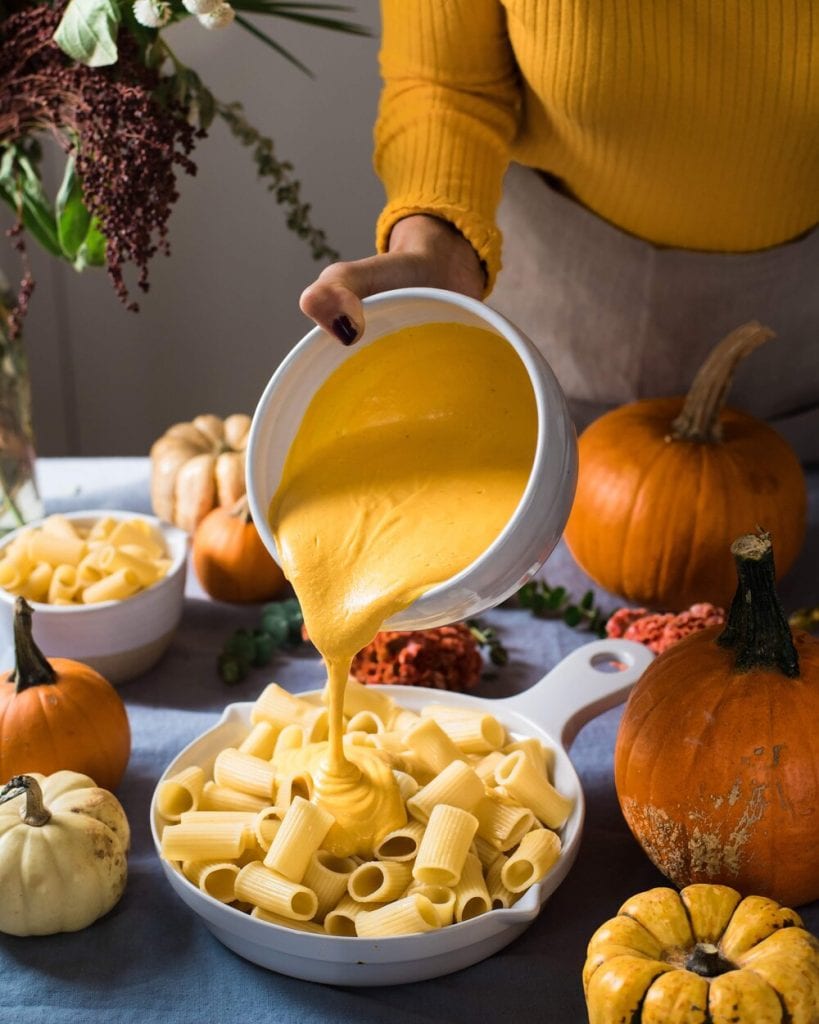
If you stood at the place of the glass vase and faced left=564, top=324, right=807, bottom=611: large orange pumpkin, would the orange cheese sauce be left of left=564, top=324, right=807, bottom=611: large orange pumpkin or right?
right

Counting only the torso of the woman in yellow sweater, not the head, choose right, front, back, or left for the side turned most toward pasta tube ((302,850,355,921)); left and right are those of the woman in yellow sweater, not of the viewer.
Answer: front

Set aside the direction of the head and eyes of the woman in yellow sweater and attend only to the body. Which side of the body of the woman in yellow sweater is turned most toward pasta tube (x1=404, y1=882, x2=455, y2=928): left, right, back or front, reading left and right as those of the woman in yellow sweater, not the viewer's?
front

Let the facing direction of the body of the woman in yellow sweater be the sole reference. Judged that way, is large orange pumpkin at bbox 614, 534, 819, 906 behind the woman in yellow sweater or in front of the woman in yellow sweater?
in front

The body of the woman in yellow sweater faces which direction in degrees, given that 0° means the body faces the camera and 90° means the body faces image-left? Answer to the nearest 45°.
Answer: approximately 0°
